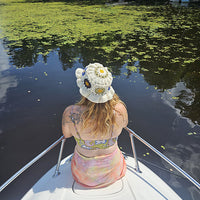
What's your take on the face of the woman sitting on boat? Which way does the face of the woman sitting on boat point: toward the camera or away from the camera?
away from the camera

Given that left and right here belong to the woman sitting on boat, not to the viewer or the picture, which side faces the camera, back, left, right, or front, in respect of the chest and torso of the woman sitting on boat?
back
